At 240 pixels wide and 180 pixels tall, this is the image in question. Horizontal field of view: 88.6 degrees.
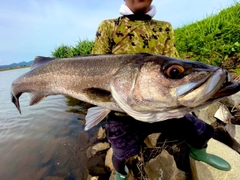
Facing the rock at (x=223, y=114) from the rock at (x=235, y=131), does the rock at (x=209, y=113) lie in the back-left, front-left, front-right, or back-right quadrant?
front-left

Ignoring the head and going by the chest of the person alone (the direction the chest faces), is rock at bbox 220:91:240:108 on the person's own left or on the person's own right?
on the person's own left

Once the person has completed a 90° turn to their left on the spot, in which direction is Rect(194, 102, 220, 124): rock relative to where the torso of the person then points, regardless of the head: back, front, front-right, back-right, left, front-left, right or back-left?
front-left

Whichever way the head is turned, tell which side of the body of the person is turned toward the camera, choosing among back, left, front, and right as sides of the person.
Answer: front

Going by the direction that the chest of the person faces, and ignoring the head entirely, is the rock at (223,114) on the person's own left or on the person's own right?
on the person's own left

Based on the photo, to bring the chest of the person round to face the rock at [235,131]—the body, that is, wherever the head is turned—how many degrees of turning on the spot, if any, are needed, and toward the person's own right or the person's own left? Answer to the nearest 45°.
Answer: approximately 90° to the person's own left
